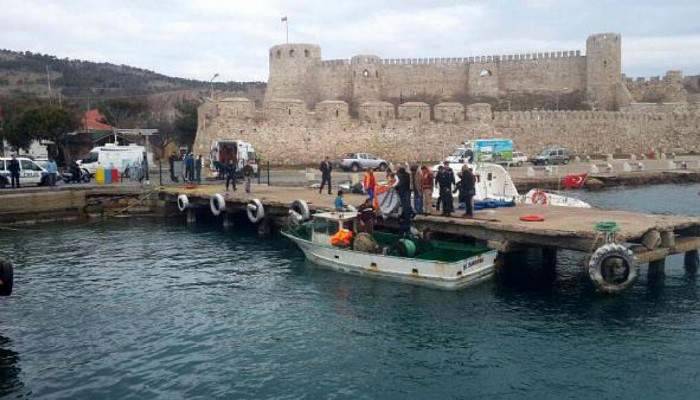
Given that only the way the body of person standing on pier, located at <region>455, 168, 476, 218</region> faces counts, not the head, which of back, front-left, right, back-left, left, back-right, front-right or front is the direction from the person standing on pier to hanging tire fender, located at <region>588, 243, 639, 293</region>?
back-left

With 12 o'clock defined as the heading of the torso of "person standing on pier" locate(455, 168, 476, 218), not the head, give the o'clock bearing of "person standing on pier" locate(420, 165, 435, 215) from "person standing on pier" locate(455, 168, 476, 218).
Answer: "person standing on pier" locate(420, 165, 435, 215) is roughly at 1 o'clock from "person standing on pier" locate(455, 168, 476, 218).

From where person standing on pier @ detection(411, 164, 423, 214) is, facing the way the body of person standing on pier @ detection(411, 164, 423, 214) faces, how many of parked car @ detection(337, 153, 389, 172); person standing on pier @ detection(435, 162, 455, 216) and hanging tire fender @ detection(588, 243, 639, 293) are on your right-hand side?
1

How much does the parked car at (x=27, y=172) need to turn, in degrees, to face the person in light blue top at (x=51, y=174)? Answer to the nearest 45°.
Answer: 0° — it already faces them

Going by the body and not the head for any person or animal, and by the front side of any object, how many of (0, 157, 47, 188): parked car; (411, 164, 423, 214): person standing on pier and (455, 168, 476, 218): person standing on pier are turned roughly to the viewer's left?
2

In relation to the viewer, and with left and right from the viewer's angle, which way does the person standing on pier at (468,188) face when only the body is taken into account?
facing to the left of the viewer

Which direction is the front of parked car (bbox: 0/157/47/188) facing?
to the viewer's right

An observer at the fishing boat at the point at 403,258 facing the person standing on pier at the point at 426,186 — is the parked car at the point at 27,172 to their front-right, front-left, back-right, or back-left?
front-left

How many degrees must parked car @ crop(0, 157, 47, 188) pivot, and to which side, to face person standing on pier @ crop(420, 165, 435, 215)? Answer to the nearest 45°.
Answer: approximately 45° to its right

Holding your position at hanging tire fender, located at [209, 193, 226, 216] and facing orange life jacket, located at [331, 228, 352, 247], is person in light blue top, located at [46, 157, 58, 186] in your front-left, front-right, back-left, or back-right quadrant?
back-right

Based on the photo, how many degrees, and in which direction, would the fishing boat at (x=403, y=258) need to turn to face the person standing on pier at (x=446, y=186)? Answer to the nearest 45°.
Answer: approximately 90° to its right

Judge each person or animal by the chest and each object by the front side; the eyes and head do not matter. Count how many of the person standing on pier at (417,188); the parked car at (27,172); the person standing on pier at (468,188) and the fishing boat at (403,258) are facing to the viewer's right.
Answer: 1
